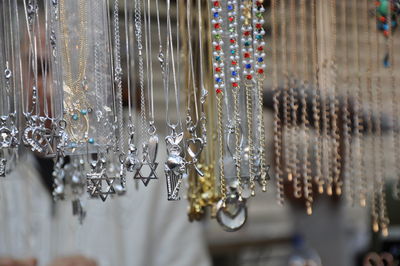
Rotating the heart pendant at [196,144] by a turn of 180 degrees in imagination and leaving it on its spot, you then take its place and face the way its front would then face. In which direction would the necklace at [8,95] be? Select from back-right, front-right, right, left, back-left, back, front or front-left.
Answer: left

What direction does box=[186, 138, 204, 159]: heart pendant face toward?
toward the camera
